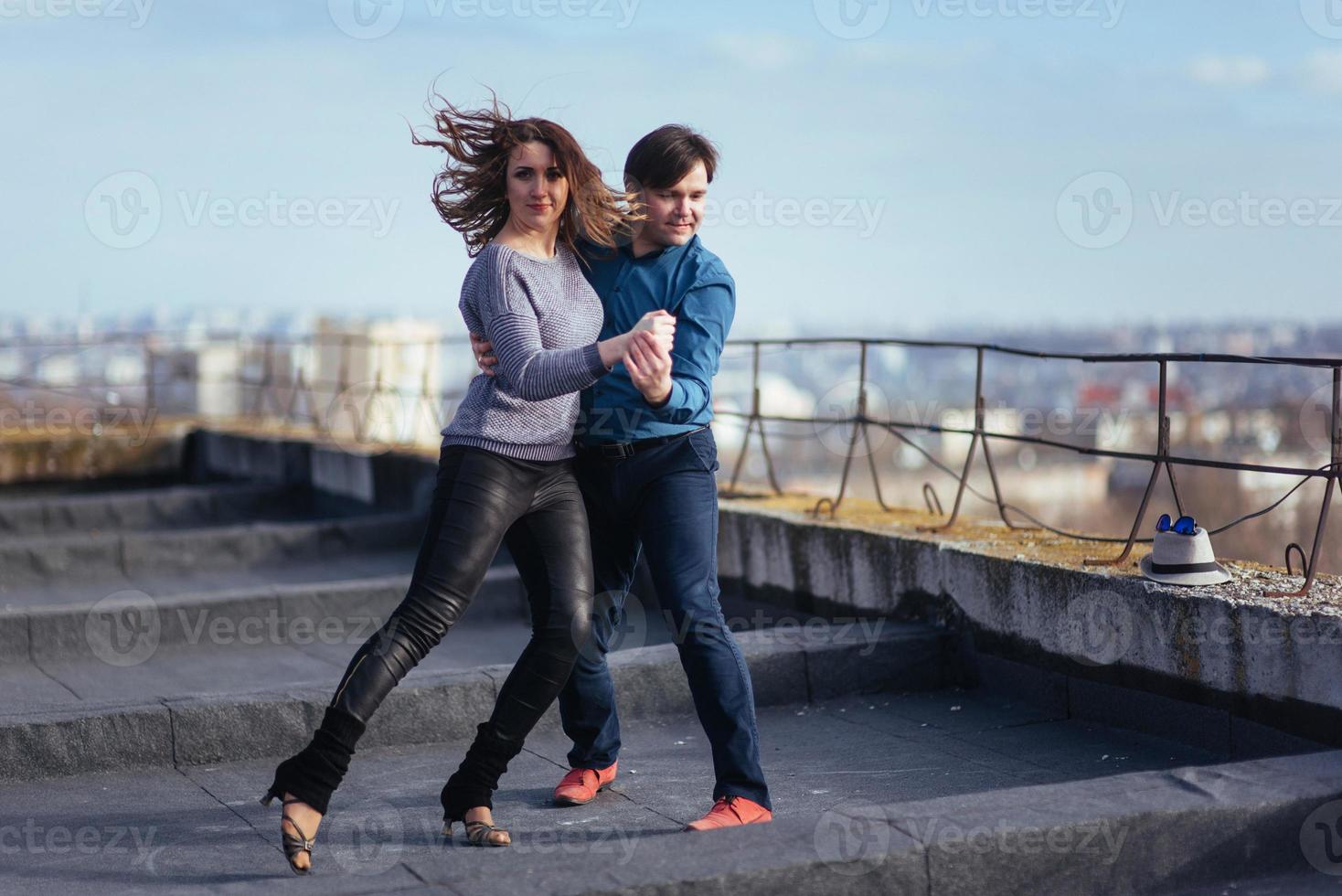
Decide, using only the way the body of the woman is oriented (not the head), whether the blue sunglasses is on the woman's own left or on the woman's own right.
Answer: on the woman's own left

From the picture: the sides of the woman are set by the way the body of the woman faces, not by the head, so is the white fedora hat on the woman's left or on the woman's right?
on the woman's left

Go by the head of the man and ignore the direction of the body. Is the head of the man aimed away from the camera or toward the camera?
toward the camera

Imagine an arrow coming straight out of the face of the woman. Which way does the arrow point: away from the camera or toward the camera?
toward the camera

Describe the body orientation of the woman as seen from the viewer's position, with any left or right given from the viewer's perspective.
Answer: facing the viewer and to the right of the viewer
